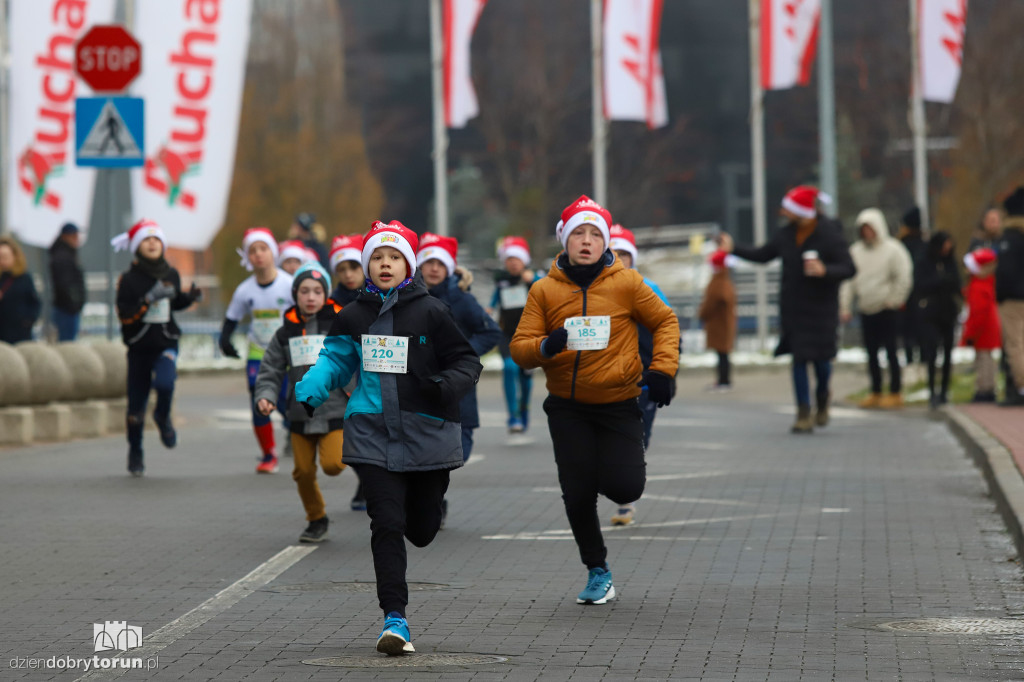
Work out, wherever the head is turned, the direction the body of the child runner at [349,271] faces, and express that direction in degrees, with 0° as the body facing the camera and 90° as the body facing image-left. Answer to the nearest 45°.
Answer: approximately 0°

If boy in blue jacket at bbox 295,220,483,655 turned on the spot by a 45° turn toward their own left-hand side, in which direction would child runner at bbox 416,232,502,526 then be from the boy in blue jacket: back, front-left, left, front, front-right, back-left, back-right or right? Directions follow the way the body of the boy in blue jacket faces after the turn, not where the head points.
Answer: back-left

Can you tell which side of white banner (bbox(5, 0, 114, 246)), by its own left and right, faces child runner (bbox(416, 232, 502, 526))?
front

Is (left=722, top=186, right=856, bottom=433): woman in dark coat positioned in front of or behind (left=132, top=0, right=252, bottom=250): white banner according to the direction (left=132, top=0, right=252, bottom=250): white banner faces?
in front

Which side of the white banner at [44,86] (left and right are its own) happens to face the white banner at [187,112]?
left

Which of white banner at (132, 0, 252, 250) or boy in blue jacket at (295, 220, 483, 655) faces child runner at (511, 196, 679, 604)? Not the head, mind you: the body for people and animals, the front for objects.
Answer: the white banner

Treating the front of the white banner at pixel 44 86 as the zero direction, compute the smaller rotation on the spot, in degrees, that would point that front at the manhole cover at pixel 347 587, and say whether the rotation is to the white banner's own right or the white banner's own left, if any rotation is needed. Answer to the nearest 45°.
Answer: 0° — it already faces it
